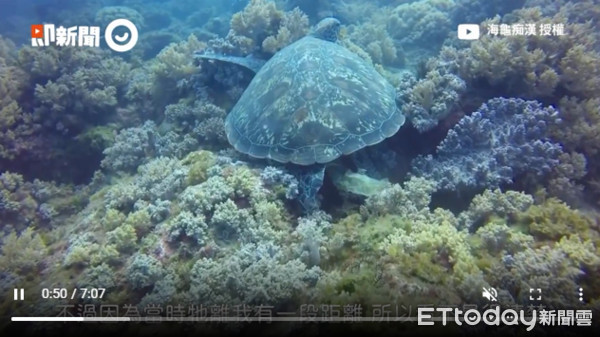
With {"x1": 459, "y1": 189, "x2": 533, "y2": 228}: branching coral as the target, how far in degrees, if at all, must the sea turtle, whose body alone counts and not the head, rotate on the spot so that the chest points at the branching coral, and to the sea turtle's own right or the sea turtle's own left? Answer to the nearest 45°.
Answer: approximately 135° to the sea turtle's own right

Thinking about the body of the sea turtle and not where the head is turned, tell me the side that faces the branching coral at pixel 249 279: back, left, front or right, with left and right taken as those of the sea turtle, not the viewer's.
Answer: back

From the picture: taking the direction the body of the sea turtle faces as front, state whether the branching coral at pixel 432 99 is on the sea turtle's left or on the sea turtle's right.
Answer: on the sea turtle's right

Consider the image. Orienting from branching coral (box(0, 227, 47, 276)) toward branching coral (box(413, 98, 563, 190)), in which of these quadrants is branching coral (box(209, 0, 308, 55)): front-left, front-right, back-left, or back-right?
front-left

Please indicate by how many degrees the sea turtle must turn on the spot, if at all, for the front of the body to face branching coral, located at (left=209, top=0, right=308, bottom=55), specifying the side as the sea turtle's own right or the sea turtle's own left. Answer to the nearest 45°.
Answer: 0° — it already faces it

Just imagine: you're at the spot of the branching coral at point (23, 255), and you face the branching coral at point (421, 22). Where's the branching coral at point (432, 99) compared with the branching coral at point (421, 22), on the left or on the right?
right

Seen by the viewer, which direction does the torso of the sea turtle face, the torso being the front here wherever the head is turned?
away from the camera

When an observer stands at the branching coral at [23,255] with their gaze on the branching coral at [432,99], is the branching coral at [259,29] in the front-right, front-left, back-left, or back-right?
front-left

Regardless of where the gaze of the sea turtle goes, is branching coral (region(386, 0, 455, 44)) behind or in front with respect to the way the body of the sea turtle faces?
in front

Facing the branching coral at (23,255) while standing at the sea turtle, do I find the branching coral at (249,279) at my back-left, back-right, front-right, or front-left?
front-left

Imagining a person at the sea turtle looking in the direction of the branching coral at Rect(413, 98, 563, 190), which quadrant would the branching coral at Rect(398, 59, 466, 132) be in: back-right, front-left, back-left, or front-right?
front-left
